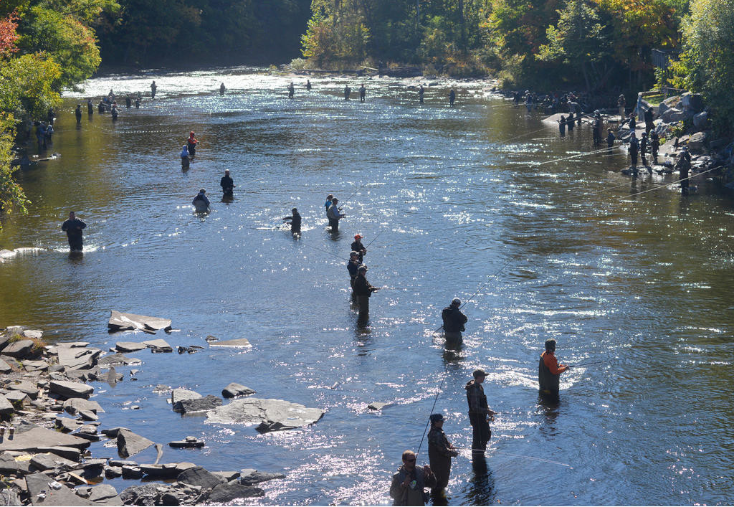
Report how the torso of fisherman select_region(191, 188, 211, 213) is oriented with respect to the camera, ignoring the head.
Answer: away from the camera

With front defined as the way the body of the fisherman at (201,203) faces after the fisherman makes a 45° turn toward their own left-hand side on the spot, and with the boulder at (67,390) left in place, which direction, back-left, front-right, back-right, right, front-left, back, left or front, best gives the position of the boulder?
back-left

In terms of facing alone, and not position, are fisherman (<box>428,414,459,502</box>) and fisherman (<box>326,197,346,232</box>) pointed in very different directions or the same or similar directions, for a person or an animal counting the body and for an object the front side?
same or similar directions

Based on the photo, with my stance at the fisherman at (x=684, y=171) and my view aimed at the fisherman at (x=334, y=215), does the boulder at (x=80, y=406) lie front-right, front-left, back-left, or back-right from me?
front-left

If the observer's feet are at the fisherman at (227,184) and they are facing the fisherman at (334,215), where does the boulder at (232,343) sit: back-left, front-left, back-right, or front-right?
front-right

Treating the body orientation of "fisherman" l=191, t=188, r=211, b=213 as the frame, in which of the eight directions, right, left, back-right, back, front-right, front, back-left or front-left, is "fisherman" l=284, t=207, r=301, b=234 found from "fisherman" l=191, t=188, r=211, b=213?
back-right

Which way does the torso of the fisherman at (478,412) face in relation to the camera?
to the viewer's right

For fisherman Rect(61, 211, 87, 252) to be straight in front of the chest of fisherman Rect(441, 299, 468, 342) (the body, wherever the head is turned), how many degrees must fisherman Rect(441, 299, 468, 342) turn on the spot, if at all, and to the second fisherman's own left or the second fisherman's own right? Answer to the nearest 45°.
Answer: approximately 90° to the second fisherman's own left
